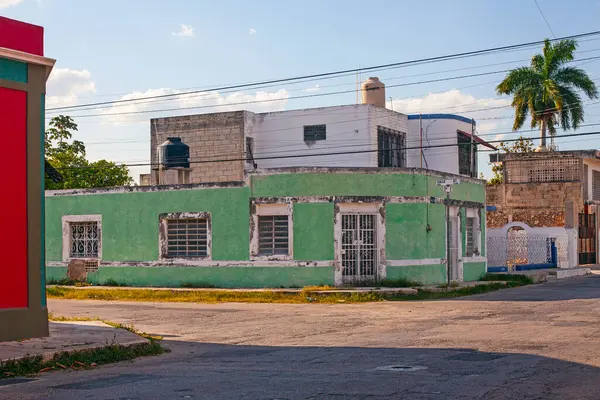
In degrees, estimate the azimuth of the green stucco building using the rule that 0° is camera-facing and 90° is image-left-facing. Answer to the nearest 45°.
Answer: approximately 0°

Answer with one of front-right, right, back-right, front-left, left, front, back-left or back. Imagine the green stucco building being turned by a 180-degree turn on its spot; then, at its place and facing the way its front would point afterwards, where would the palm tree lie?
front-right
